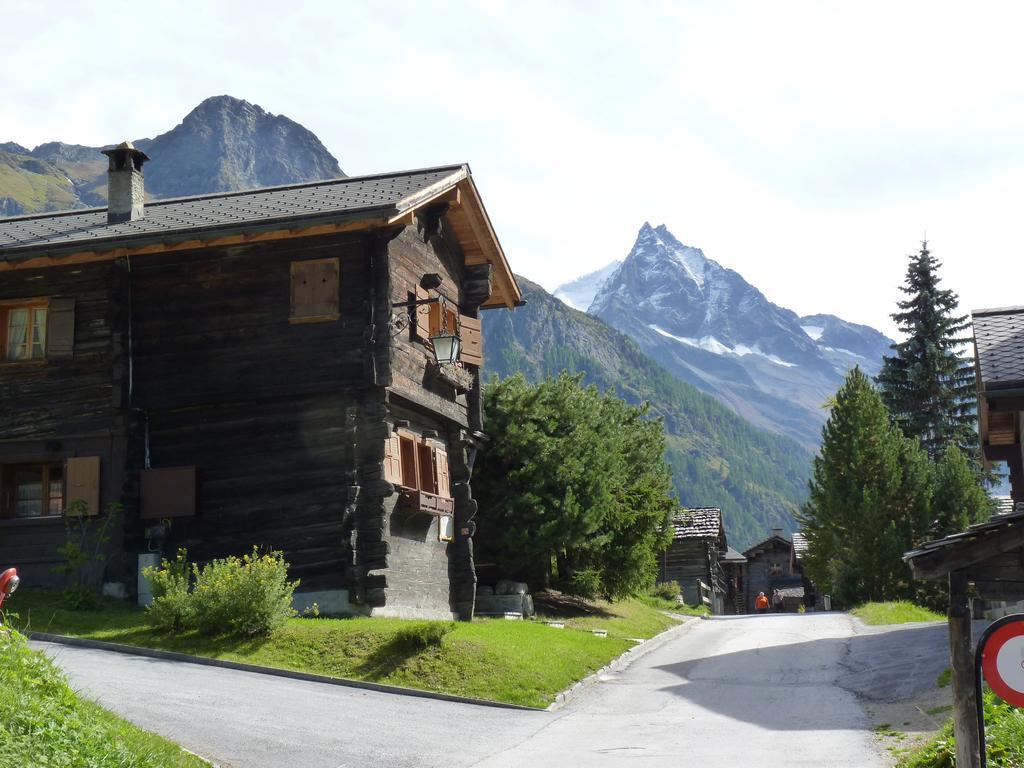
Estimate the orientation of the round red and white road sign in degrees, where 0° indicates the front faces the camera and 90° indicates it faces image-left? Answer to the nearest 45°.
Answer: approximately 0°

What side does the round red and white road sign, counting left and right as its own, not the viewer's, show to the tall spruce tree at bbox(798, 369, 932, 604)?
back

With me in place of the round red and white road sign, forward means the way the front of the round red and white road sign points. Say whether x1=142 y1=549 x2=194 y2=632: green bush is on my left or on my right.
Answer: on my right

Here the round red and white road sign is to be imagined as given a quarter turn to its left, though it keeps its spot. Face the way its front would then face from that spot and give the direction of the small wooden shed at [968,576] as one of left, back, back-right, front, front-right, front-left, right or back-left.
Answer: left
